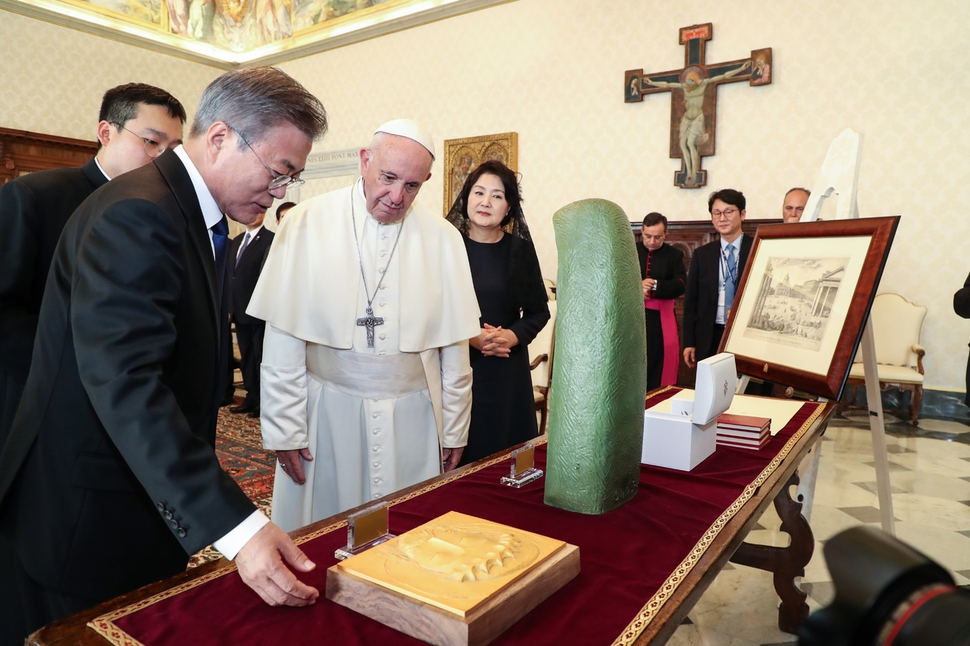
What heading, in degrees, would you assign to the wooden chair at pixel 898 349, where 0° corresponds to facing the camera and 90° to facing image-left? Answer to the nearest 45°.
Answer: approximately 45°

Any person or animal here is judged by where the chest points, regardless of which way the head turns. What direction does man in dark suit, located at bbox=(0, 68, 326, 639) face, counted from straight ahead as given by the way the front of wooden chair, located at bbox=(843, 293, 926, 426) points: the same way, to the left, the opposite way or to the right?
to the left

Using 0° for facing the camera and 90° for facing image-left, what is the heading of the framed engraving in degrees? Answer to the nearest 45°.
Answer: approximately 45°

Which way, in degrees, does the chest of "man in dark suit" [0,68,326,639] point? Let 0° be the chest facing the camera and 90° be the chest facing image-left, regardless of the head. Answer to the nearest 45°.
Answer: approximately 270°

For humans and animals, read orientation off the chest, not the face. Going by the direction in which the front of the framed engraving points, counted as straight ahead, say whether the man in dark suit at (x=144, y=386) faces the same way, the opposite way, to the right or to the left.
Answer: the opposite way

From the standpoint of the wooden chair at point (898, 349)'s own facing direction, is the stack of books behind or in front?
in front

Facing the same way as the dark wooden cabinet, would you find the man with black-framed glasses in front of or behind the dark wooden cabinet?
in front

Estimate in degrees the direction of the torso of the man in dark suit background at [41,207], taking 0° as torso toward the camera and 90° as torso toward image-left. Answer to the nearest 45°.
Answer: approximately 315°

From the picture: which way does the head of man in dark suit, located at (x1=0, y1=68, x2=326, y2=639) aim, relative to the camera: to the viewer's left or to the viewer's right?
to the viewer's right

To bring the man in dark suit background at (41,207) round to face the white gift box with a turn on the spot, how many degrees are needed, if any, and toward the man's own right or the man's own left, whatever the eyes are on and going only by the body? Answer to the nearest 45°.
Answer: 0° — they already face it
